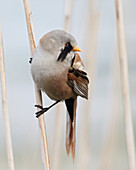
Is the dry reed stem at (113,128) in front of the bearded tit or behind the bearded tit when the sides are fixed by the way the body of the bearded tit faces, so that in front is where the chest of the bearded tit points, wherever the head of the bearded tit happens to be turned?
behind

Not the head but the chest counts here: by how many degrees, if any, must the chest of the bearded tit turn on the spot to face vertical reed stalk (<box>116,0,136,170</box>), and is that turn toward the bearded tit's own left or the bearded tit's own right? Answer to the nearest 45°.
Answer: approximately 135° to the bearded tit's own left

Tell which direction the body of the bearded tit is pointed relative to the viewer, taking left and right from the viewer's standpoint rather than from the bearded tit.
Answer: facing the viewer and to the left of the viewer
